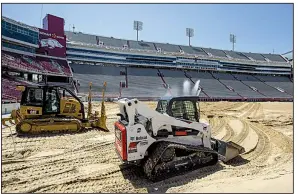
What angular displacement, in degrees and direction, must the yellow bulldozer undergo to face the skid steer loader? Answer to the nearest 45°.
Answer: approximately 45° to its right

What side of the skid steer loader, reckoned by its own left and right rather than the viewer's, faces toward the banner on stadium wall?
left

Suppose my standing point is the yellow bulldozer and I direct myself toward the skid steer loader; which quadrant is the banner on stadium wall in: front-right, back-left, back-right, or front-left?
back-left

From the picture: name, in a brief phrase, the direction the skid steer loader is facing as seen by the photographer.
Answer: facing away from the viewer and to the right of the viewer

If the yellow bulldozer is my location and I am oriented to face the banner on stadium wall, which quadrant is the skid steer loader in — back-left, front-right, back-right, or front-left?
back-right

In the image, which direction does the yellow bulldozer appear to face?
to the viewer's right

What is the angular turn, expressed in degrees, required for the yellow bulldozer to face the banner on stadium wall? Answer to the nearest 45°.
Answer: approximately 90° to its left
